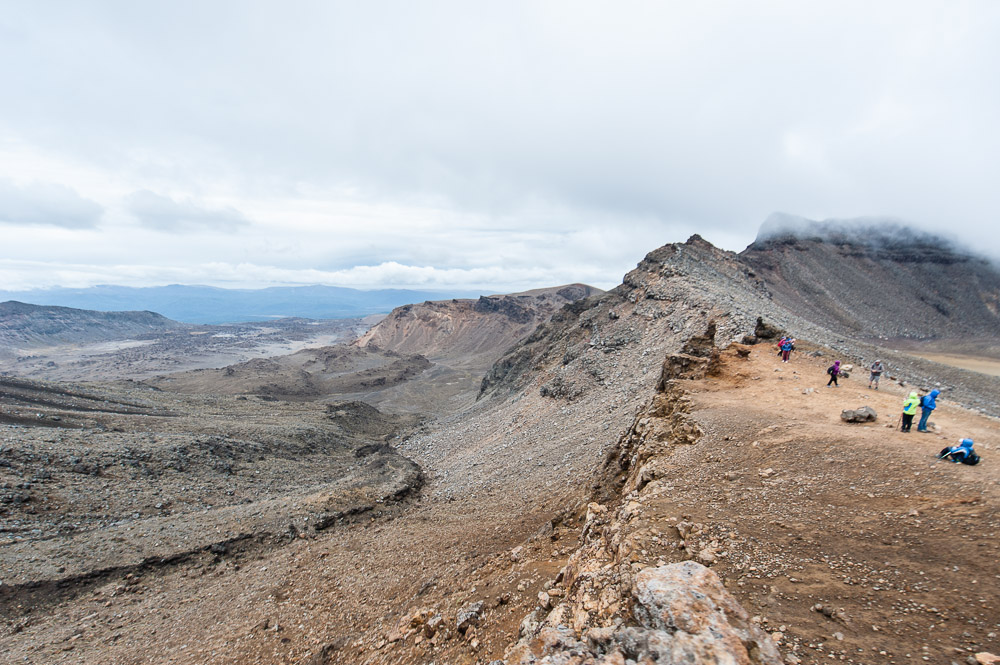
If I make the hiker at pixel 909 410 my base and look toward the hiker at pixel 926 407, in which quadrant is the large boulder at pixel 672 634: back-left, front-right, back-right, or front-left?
back-right

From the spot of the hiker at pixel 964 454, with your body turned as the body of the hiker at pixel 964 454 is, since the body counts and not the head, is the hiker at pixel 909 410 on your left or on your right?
on your right

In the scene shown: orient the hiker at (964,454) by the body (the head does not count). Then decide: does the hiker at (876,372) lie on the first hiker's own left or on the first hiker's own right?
on the first hiker's own right

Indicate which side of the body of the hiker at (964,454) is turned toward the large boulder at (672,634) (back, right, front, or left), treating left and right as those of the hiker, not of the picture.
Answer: left

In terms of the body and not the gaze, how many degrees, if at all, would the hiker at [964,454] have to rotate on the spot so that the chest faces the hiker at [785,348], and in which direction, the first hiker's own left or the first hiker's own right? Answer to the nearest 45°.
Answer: approximately 45° to the first hiker's own right

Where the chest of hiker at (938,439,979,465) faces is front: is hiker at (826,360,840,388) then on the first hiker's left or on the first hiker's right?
on the first hiker's right

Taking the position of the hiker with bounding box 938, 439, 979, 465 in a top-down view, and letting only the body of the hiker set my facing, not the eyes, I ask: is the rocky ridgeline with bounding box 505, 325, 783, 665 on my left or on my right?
on my left

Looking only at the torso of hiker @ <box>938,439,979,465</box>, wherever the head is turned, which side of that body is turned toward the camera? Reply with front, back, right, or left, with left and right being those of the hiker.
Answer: left

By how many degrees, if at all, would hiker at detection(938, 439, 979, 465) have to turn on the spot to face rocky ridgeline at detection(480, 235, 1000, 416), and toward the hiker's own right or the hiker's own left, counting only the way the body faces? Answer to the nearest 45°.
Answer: approximately 45° to the hiker's own right

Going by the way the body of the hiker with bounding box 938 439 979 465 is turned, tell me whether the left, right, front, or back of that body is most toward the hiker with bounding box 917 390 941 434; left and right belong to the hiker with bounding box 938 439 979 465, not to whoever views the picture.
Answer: right
